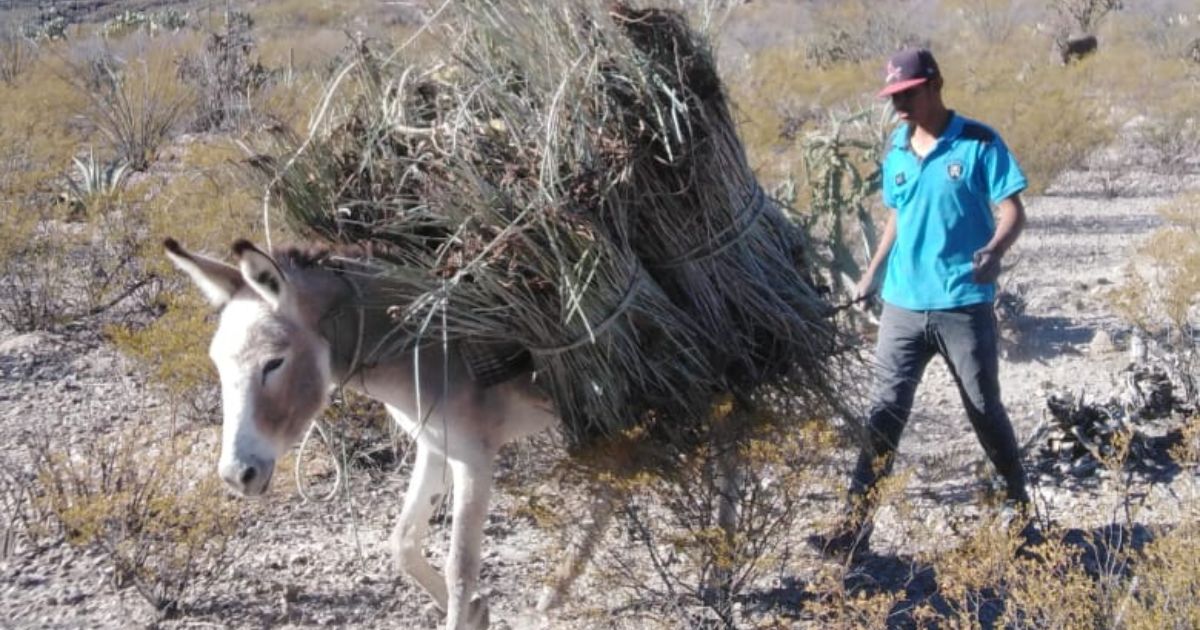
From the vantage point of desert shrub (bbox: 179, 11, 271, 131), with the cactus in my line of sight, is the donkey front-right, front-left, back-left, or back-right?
front-right

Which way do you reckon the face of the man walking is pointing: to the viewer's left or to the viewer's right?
to the viewer's left

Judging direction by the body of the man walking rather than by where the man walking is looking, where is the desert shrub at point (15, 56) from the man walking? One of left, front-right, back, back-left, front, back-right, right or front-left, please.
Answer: right

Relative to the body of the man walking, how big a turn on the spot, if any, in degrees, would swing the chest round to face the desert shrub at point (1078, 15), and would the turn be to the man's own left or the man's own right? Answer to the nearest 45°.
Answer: approximately 135° to the man's own right

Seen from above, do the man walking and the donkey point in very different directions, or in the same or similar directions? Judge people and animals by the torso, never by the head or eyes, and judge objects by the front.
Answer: same or similar directions

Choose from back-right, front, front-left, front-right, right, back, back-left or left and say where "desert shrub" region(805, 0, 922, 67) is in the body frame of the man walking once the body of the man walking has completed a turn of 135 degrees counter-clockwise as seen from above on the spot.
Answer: left

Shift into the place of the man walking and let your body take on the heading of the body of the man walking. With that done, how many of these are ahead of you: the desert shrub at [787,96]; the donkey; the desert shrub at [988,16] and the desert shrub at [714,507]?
2

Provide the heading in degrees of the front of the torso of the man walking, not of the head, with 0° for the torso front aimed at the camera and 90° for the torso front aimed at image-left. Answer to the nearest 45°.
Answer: approximately 45°

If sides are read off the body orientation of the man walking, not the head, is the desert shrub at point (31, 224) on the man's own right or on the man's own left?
on the man's own right

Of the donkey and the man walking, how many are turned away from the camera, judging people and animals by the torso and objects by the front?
0

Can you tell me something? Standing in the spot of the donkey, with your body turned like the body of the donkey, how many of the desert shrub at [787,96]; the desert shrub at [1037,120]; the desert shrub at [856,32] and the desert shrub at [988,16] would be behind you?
4

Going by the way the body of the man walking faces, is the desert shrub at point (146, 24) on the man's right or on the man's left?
on the man's right

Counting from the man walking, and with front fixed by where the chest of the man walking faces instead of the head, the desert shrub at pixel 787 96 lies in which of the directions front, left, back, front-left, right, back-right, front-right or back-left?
back-right

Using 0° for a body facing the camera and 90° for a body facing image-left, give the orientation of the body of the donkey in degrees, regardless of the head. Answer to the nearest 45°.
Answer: approximately 45°

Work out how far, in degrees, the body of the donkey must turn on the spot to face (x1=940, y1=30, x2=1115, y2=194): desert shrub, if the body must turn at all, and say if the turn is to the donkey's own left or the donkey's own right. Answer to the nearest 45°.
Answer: approximately 180°

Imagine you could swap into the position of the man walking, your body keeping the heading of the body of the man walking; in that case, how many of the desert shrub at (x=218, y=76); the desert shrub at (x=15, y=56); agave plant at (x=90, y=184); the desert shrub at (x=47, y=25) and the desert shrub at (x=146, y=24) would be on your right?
5

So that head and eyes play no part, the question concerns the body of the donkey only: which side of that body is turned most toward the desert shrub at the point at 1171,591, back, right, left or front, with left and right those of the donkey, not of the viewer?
left

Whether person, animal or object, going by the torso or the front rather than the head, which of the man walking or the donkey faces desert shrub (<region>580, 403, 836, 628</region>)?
the man walking

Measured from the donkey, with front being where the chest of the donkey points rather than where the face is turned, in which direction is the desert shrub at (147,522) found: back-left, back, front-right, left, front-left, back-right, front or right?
front
